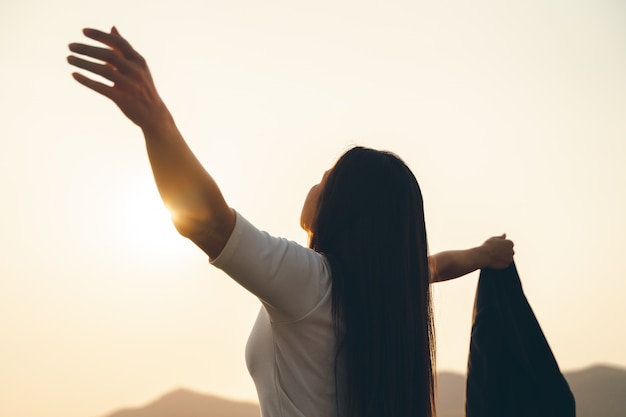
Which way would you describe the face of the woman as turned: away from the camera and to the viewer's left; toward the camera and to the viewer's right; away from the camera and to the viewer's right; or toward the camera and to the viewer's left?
away from the camera and to the viewer's left

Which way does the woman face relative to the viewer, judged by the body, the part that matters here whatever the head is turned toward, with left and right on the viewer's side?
facing away from the viewer and to the left of the viewer
